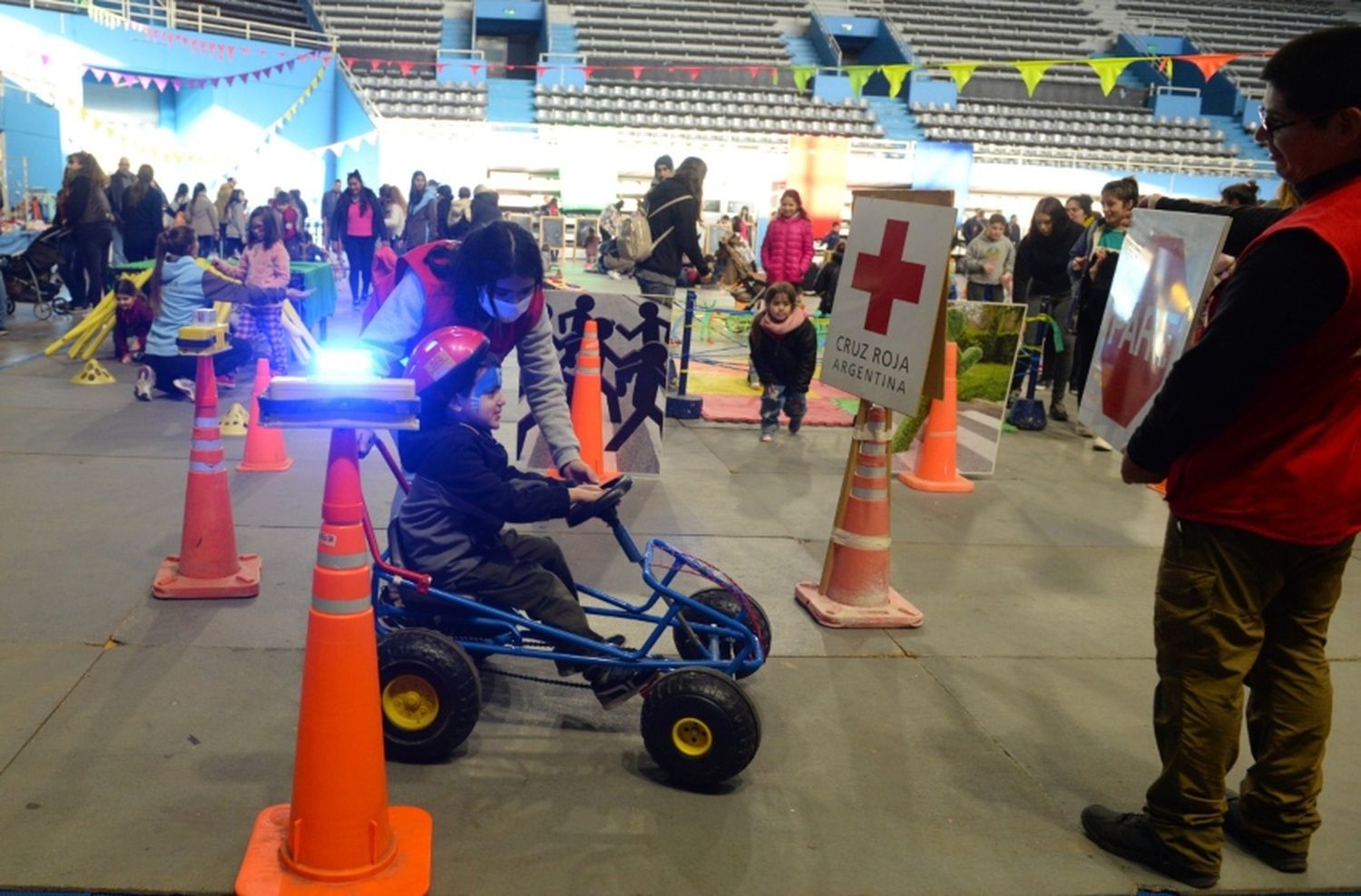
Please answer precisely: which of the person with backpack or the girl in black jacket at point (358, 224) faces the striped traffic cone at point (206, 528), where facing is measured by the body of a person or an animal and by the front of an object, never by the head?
the girl in black jacket

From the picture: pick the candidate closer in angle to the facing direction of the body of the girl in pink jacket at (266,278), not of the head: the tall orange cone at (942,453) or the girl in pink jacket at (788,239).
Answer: the tall orange cone

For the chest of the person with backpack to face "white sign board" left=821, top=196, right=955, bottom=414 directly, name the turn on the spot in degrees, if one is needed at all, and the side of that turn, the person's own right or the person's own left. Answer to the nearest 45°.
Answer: approximately 90° to the person's own right

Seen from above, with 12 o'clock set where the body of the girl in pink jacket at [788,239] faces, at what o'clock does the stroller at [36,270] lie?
The stroller is roughly at 3 o'clock from the girl in pink jacket.

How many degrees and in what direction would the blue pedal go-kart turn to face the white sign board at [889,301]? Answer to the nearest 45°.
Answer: approximately 45° to its left

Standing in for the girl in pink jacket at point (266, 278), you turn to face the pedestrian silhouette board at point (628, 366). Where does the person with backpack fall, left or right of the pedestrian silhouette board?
left

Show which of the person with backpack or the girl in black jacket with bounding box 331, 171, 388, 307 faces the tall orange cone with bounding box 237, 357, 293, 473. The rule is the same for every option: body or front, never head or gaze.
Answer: the girl in black jacket

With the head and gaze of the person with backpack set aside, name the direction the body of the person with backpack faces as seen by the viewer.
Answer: to the viewer's right

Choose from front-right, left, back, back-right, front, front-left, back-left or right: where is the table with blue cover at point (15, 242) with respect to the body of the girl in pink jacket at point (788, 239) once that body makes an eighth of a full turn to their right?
front-right

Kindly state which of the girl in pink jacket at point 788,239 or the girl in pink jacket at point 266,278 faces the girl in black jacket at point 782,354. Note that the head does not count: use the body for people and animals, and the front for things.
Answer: the girl in pink jacket at point 788,239

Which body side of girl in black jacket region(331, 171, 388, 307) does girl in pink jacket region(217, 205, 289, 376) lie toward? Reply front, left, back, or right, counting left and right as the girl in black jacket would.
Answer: front

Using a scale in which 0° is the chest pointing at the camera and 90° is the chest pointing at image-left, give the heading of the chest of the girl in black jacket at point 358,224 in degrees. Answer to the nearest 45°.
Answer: approximately 0°

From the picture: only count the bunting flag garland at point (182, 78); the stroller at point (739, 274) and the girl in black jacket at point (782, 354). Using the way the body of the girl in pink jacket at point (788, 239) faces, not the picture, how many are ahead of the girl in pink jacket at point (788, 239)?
1

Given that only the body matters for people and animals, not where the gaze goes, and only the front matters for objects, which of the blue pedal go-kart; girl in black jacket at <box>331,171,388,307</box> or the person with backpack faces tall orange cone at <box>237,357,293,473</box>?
the girl in black jacket
